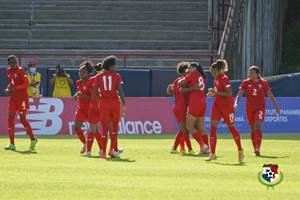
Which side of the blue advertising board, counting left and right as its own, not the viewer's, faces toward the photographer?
front

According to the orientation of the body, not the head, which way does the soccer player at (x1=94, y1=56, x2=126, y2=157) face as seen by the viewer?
away from the camera

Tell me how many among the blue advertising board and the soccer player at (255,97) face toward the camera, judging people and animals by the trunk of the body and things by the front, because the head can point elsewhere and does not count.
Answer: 2

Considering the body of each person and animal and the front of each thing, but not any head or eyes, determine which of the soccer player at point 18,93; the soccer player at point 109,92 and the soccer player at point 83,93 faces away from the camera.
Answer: the soccer player at point 109,92

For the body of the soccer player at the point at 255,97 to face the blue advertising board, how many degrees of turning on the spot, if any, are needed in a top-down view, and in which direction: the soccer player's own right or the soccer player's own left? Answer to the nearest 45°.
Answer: approximately 180°

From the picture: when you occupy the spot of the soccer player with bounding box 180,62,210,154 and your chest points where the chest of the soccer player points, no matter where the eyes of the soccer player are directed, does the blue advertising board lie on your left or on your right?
on your right

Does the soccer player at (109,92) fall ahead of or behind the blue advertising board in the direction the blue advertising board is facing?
ahead

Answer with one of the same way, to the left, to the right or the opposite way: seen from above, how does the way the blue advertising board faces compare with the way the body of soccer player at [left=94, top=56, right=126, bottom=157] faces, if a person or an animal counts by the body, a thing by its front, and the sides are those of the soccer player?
the opposite way

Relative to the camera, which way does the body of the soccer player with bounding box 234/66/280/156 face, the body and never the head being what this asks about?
toward the camera

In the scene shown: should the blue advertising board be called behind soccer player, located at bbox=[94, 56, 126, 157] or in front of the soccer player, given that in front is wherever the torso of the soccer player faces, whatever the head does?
in front

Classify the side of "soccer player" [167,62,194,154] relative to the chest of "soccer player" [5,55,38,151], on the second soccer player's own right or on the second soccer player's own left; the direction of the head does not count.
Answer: on the second soccer player's own left

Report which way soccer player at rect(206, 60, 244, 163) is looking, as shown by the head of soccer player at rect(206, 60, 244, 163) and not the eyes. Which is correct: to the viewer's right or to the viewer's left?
to the viewer's left

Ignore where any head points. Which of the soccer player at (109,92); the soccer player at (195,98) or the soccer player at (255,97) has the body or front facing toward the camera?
the soccer player at (255,97)
